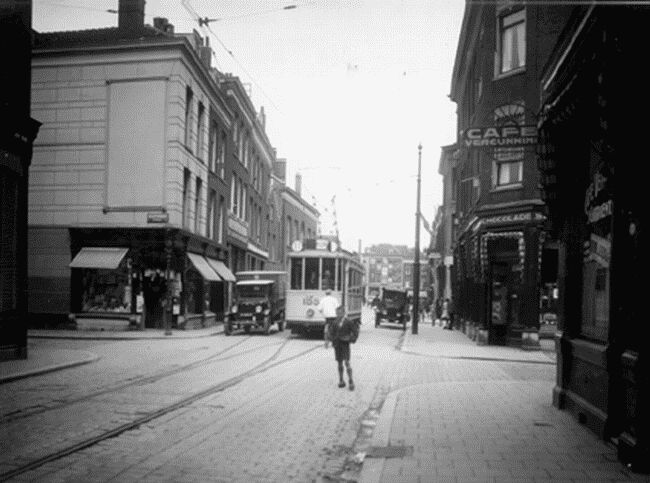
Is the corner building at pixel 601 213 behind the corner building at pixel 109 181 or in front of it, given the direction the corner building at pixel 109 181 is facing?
in front

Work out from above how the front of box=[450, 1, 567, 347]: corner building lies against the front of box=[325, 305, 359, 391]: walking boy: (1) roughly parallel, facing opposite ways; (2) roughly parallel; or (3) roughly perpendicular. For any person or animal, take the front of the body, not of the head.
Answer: roughly parallel

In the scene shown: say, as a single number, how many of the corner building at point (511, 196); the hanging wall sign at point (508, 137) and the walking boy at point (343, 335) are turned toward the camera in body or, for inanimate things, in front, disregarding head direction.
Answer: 3

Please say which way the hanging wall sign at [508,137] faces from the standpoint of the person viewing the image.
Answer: facing the viewer

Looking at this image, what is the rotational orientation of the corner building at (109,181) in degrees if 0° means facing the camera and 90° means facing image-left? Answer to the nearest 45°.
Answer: approximately 315°

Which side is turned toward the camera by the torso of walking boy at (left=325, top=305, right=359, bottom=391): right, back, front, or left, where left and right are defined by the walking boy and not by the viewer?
front

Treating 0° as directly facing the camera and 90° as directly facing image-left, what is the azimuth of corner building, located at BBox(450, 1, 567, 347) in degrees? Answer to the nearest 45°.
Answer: approximately 0°

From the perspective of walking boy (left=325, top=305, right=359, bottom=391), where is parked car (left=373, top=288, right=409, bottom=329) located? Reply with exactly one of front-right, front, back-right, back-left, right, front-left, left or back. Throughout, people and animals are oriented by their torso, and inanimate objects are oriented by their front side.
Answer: back

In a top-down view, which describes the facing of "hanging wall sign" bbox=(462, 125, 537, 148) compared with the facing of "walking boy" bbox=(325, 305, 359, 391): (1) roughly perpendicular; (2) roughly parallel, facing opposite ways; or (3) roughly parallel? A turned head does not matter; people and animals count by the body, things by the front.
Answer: roughly parallel
